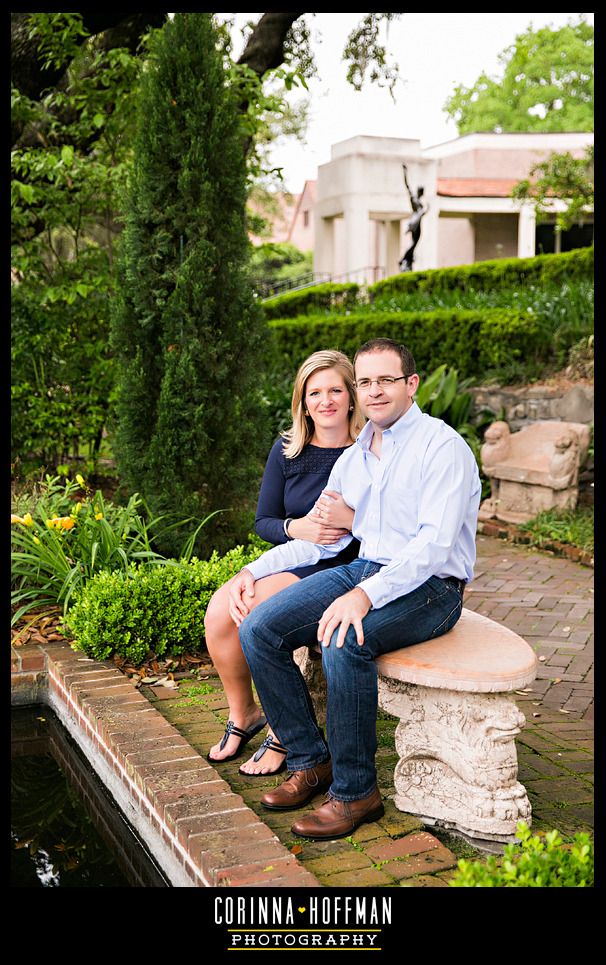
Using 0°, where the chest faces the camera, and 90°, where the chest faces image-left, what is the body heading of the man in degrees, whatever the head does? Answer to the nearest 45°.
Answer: approximately 45°

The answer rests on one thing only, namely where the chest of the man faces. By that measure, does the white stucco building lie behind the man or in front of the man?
behind

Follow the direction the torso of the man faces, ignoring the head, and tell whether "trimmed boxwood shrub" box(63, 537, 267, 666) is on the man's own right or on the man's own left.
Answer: on the man's own right

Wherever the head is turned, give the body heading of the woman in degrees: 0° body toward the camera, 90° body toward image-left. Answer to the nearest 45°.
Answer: approximately 45°

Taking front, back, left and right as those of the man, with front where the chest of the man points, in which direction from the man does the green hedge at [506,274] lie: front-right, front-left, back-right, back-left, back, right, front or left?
back-right

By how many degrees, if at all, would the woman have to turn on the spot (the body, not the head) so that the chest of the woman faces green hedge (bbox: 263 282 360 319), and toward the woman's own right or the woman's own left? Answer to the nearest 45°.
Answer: approximately 135° to the woman's own right
